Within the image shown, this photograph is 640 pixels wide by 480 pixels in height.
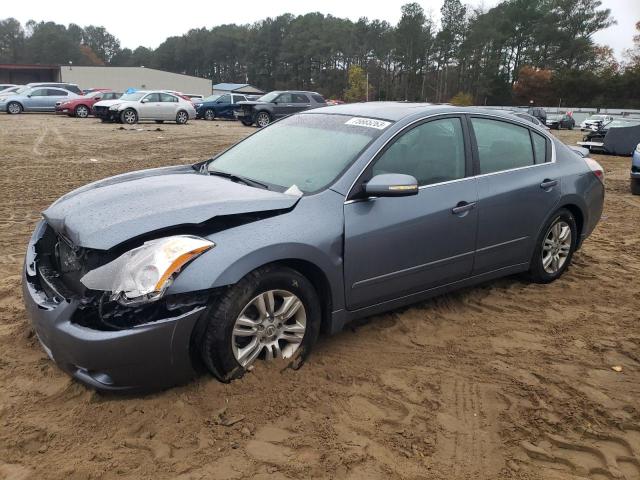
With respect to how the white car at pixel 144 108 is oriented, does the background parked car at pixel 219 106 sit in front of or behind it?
behind

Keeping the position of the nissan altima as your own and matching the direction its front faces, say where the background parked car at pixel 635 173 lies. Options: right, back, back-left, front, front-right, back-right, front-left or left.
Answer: back

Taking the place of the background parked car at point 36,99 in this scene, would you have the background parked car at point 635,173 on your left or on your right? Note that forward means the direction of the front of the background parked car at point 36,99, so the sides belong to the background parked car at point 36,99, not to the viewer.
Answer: on your left

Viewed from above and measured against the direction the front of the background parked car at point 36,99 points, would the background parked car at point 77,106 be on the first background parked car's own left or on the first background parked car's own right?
on the first background parked car's own left

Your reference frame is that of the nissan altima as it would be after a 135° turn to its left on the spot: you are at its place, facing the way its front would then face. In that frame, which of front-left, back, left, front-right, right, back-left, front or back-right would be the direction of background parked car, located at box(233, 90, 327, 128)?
left

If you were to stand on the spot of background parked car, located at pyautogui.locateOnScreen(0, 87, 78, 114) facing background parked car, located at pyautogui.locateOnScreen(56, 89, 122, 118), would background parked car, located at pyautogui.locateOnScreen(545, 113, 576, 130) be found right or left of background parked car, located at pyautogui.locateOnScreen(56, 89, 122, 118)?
left

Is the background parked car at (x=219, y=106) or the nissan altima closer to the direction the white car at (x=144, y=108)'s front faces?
the nissan altima

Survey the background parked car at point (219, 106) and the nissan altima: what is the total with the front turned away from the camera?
0

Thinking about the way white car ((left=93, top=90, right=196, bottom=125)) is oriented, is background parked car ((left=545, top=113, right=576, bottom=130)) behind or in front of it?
behind

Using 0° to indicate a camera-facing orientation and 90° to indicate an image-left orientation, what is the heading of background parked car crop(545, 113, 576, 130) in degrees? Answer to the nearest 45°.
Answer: approximately 45°

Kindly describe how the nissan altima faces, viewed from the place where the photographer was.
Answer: facing the viewer and to the left of the viewer

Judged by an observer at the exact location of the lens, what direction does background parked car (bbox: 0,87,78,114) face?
facing to the left of the viewer

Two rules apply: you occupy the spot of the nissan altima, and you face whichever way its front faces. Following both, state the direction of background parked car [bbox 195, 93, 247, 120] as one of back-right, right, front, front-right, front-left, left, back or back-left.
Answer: back-right
